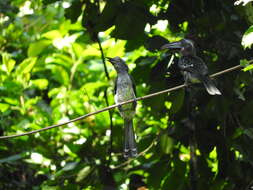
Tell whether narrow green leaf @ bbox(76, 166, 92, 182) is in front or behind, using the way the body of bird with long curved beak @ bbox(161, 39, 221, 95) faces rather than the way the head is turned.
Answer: in front

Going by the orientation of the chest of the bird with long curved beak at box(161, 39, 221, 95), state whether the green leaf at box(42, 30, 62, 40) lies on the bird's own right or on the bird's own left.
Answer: on the bird's own right

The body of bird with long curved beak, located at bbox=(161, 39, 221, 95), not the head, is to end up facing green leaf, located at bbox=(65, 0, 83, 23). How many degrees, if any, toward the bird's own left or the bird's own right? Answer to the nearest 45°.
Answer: approximately 45° to the bird's own right

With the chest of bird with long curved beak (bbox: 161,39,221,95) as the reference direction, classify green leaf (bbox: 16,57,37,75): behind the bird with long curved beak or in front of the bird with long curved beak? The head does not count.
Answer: in front

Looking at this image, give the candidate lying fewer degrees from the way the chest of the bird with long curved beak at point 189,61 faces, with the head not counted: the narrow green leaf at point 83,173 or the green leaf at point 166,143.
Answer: the narrow green leaf

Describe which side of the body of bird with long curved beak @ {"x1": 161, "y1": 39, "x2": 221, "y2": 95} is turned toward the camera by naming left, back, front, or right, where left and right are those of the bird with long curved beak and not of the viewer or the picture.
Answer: left
